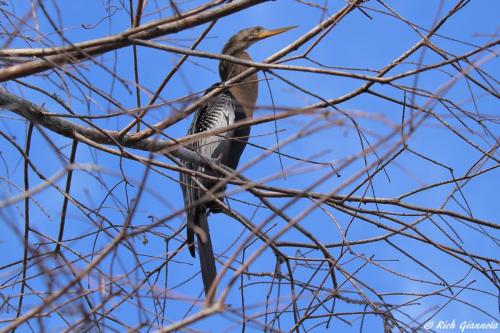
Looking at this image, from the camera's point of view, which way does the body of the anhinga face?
to the viewer's right
